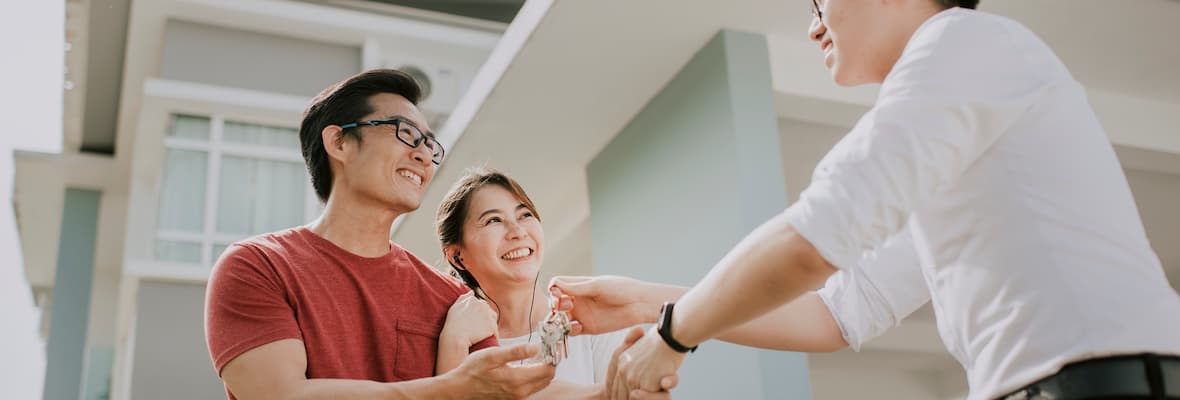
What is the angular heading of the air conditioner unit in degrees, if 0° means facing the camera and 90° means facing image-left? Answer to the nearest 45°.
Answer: approximately 0°

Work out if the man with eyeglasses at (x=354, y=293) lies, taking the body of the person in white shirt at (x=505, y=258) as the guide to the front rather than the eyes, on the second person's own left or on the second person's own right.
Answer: on the second person's own right

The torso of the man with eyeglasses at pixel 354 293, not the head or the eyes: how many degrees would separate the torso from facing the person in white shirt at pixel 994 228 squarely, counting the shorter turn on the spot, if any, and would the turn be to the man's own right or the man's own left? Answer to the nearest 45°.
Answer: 0° — they already face them

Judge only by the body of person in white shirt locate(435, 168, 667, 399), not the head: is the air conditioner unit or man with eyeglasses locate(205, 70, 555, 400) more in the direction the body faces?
the man with eyeglasses

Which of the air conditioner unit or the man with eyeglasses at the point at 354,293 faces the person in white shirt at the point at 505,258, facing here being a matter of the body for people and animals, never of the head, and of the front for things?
the air conditioner unit

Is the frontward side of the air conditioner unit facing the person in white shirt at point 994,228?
yes
